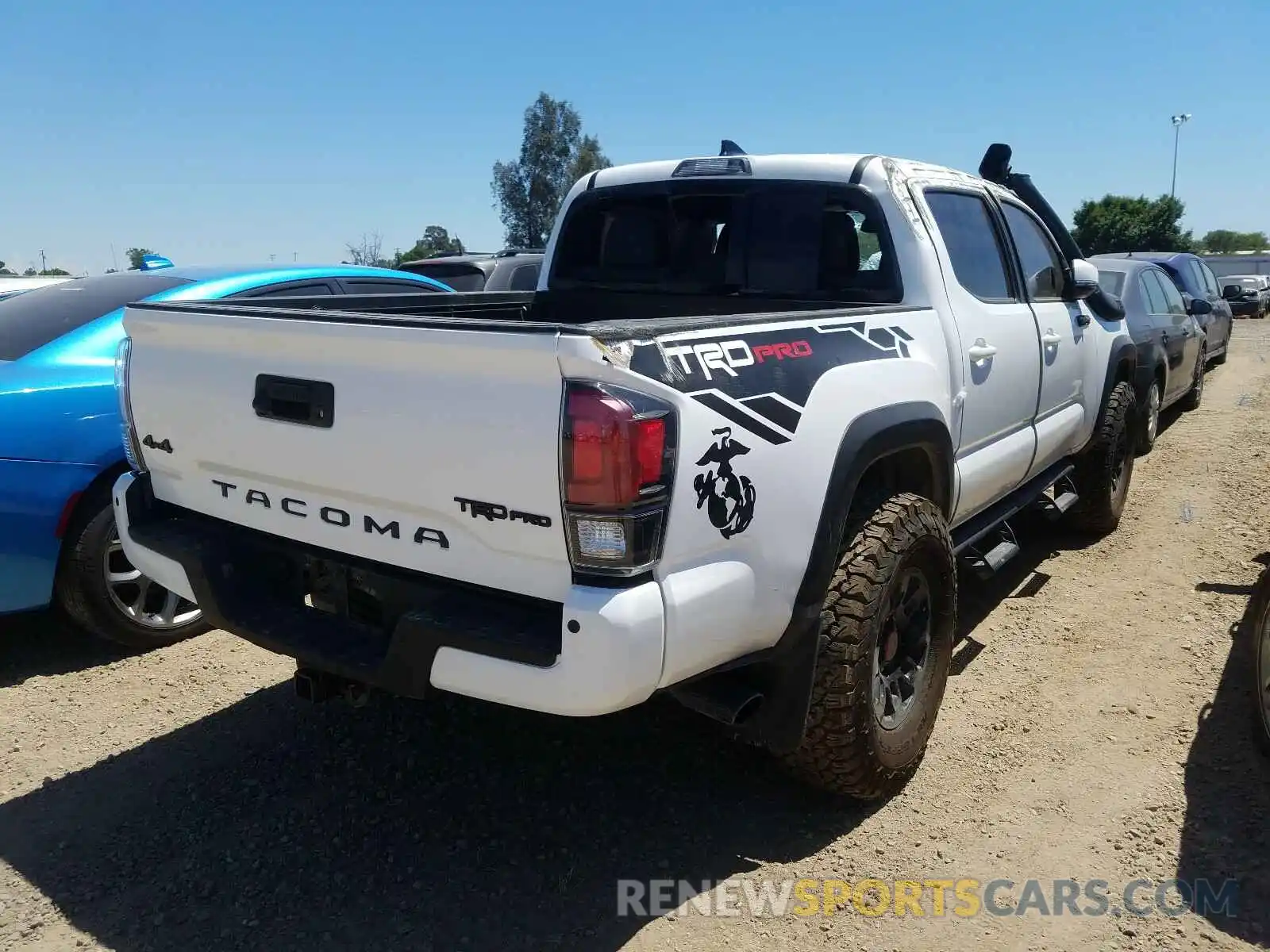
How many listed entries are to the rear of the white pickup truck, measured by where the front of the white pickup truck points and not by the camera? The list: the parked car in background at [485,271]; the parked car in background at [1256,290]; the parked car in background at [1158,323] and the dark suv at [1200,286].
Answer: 0

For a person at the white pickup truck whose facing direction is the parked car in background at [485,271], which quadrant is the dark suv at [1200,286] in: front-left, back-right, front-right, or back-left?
front-right

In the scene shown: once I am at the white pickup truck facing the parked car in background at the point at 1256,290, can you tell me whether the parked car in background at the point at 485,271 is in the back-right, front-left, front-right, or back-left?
front-left

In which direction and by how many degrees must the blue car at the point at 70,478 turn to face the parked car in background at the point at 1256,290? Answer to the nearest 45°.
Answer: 0° — it already faces it

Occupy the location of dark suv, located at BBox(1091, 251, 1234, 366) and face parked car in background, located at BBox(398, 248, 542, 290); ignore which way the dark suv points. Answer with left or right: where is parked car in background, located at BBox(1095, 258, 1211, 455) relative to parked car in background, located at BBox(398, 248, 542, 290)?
left

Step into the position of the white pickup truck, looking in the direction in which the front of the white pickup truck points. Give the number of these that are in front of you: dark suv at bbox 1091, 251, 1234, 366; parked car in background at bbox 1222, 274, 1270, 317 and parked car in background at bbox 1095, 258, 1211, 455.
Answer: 3

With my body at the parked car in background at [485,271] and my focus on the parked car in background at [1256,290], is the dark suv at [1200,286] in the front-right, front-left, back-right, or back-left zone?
front-right

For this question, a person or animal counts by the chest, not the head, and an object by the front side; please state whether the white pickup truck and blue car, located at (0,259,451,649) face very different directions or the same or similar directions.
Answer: same or similar directions

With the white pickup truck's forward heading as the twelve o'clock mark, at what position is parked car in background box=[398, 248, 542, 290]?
The parked car in background is roughly at 10 o'clock from the white pickup truck.

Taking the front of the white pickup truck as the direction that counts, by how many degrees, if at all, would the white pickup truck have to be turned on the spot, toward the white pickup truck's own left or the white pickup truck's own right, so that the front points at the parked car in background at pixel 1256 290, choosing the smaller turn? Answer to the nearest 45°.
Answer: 0° — it already faces it

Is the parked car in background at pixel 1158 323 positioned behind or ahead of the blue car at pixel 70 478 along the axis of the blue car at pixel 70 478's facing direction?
ahead

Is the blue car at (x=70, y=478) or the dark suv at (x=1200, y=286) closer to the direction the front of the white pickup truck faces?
the dark suv

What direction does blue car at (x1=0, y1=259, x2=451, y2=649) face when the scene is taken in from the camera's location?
facing away from the viewer and to the right of the viewer

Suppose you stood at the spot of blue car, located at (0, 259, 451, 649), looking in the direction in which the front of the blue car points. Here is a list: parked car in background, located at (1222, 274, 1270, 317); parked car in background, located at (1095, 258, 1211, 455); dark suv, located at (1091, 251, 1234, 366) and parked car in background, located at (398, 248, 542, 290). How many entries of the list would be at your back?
0

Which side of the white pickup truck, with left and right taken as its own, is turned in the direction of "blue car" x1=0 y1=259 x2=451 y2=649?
left

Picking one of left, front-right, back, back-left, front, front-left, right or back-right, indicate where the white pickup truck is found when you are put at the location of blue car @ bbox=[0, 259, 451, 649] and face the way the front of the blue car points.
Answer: right

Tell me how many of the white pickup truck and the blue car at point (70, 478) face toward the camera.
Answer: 0

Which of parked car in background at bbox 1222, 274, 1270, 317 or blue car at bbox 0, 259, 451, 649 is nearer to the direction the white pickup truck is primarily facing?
the parked car in background

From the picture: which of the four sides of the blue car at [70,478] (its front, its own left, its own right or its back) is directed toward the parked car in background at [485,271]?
front

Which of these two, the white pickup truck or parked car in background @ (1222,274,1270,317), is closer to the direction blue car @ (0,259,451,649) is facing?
the parked car in background

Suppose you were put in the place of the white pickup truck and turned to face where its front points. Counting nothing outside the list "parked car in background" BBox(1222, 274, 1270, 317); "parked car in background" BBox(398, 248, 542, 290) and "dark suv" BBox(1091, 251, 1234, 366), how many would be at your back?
0

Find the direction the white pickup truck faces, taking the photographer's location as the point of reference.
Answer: facing away from the viewer and to the right of the viewer
